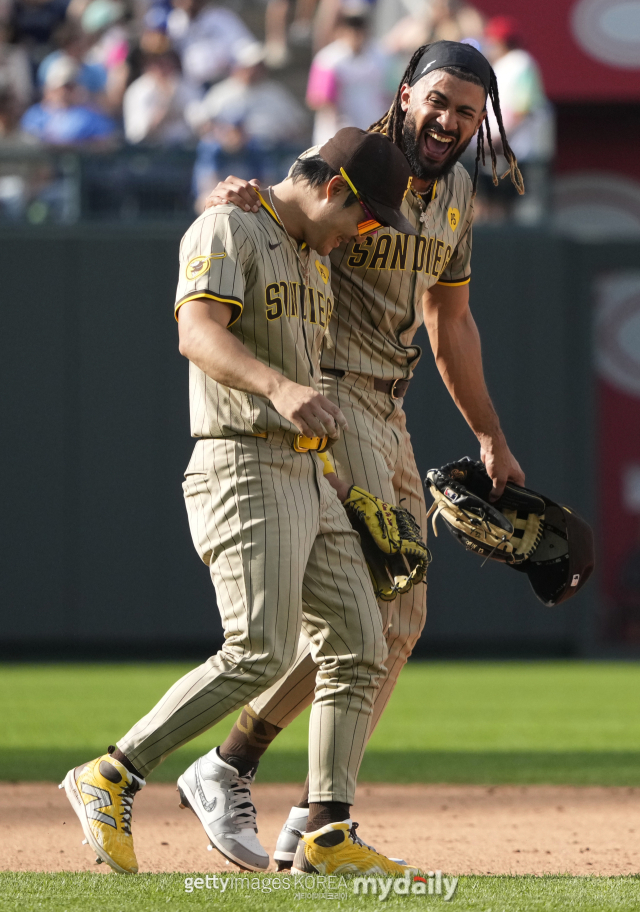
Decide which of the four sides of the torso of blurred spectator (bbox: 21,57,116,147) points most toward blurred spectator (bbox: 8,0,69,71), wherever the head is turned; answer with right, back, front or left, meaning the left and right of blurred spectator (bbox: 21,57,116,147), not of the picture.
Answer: back

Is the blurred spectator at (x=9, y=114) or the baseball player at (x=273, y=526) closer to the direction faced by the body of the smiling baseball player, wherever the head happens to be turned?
the baseball player

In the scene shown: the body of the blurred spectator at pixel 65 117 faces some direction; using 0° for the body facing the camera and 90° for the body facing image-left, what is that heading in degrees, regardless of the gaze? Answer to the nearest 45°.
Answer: approximately 0°

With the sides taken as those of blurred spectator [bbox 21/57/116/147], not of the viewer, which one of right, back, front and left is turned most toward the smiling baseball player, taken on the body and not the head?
front

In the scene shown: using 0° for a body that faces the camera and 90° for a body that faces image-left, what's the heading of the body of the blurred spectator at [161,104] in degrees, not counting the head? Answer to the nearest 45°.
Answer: approximately 0°

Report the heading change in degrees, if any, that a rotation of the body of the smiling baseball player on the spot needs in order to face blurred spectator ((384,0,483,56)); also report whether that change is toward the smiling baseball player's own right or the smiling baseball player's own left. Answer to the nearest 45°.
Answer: approximately 135° to the smiling baseball player's own left
